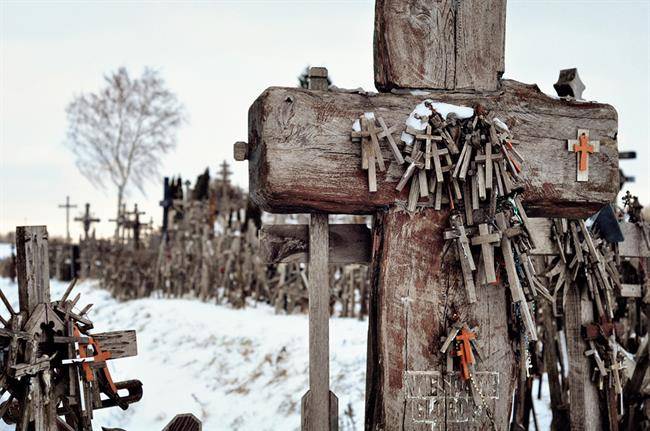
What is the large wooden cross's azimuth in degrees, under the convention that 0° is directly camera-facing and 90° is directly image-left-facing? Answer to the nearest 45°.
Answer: approximately 0°

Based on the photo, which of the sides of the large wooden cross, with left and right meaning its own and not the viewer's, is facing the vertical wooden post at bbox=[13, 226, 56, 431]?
right

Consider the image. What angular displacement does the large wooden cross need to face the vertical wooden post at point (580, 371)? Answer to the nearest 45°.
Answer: approximately 135° to its left

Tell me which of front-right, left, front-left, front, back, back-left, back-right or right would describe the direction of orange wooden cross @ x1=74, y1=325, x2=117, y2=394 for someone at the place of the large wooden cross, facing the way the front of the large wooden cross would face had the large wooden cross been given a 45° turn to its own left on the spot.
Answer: back-right
